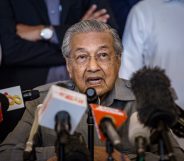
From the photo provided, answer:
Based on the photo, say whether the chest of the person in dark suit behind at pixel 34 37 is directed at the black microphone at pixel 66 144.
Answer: yes

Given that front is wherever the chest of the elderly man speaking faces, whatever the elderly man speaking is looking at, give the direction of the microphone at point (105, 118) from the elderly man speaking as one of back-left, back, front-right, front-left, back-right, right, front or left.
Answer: front

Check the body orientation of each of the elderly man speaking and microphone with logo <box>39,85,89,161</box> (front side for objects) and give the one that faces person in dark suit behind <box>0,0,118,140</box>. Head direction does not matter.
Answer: the microphone with logo

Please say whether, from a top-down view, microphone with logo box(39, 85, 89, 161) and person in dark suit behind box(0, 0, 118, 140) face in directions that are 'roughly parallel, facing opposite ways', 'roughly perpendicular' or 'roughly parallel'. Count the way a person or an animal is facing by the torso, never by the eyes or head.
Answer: roughly parallel, facing opposite ways

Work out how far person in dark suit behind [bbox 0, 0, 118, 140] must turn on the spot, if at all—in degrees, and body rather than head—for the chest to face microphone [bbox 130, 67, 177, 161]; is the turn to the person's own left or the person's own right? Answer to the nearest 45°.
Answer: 0° — they already face it

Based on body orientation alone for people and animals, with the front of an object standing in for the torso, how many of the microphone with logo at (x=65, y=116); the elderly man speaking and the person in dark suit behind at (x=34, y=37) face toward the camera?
2

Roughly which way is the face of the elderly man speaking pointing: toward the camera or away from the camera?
toward the camera

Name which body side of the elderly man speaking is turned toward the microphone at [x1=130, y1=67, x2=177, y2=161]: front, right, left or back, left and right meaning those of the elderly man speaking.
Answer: front

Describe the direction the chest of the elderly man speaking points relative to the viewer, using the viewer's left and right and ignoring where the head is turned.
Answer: facing the viewer

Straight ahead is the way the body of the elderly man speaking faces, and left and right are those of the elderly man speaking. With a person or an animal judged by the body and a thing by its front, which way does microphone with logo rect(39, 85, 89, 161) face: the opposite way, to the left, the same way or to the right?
the opposite way

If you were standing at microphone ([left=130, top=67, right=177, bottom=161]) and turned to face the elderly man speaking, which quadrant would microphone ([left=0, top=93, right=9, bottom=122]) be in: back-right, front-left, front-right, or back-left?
front-left

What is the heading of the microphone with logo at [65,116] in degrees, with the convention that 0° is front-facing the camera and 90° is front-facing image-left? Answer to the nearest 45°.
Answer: approximately 180°

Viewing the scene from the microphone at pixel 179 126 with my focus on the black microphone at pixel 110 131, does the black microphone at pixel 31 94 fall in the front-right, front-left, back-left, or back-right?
front-right

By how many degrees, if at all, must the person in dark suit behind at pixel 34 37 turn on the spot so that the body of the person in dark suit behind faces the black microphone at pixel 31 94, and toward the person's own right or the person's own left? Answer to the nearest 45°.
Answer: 0° — they already face it

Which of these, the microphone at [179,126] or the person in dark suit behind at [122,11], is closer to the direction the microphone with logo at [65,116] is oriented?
the person in dark suit behind
